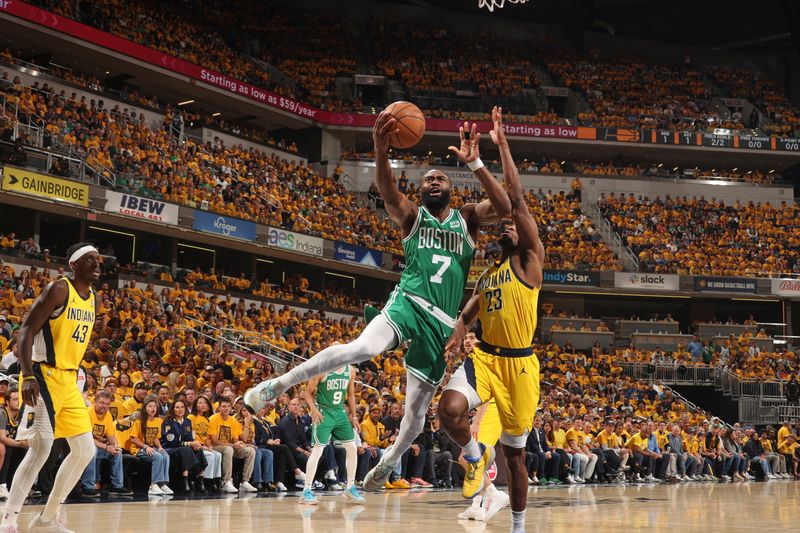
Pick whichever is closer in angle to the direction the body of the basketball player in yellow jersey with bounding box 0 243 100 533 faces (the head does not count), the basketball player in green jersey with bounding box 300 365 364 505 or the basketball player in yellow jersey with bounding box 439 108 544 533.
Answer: the basketball player in yellow jersey

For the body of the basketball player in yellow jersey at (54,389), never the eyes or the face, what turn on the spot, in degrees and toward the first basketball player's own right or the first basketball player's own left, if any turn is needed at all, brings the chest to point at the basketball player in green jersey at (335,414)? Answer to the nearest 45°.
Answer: approximately 90° to the first basketball player's own left

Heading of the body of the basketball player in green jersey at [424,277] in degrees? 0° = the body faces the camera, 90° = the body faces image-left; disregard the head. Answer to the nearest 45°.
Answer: approximately 0°

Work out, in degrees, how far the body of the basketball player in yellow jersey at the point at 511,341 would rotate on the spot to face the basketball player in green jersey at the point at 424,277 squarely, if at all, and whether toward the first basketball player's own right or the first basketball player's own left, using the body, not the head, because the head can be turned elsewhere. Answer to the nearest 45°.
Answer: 0° — they already face them

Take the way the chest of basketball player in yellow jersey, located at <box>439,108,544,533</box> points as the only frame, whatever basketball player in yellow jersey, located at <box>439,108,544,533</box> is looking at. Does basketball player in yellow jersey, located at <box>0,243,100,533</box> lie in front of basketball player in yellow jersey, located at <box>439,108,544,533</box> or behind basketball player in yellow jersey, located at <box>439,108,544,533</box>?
in front

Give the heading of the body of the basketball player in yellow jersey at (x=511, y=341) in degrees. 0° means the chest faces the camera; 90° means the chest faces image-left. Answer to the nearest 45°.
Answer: approximately 45°

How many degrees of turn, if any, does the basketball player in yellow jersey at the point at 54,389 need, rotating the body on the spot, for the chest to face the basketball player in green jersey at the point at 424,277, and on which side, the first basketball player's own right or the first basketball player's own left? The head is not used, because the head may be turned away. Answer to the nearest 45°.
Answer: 0° — they already face them

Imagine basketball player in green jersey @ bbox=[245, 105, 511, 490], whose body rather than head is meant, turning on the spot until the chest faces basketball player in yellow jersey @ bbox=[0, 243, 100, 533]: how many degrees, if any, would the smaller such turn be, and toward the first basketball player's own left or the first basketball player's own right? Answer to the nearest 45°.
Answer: approximately 90° to the first basketball player's own right

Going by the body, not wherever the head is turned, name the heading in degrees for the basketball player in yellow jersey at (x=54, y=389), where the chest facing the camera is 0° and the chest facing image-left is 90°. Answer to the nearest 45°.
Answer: approximately 315°

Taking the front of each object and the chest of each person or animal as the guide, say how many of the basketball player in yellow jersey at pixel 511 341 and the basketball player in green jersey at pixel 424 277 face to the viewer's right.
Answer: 0
